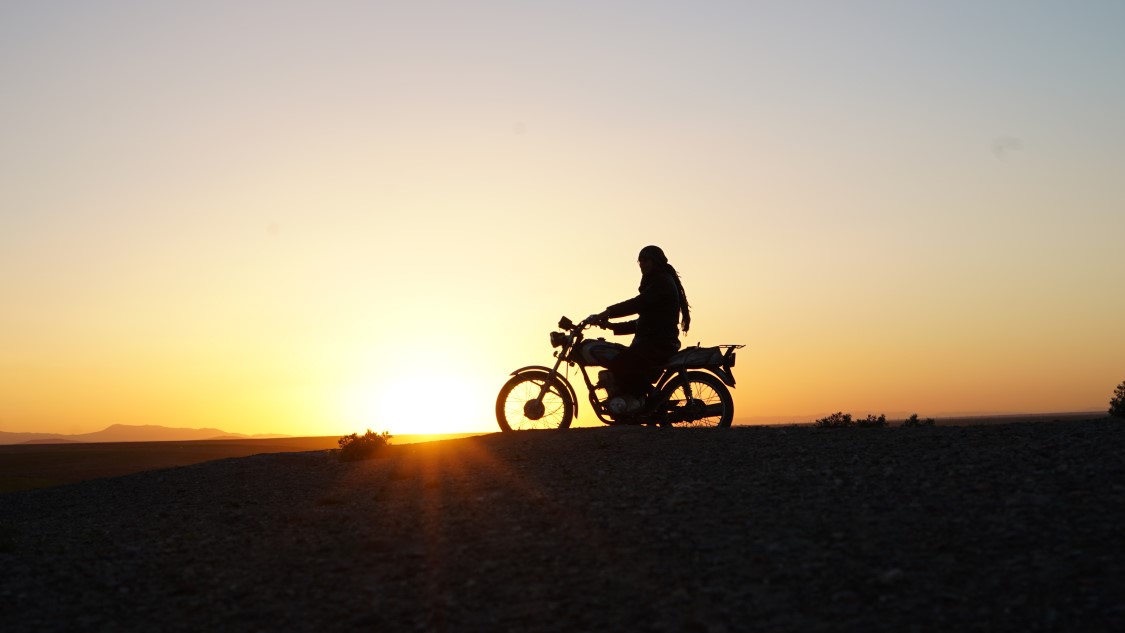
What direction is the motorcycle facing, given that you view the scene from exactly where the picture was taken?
facing to the left of the viewer

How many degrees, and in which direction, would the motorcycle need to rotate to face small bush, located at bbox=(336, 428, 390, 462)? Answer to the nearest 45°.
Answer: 0° — it already faces it

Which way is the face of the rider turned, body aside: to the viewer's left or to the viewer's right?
to the viewer's left

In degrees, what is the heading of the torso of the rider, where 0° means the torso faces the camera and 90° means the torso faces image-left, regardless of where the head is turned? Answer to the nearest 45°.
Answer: approximately 90°

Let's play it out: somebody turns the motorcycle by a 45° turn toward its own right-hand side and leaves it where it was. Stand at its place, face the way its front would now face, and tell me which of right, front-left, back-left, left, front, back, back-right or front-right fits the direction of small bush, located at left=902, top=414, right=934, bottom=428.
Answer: back-right

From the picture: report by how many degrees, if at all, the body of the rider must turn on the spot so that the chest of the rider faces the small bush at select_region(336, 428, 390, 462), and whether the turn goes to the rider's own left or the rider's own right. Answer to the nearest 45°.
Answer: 0° — they already face it

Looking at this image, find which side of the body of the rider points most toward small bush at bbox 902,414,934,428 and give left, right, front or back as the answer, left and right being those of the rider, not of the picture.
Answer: back
